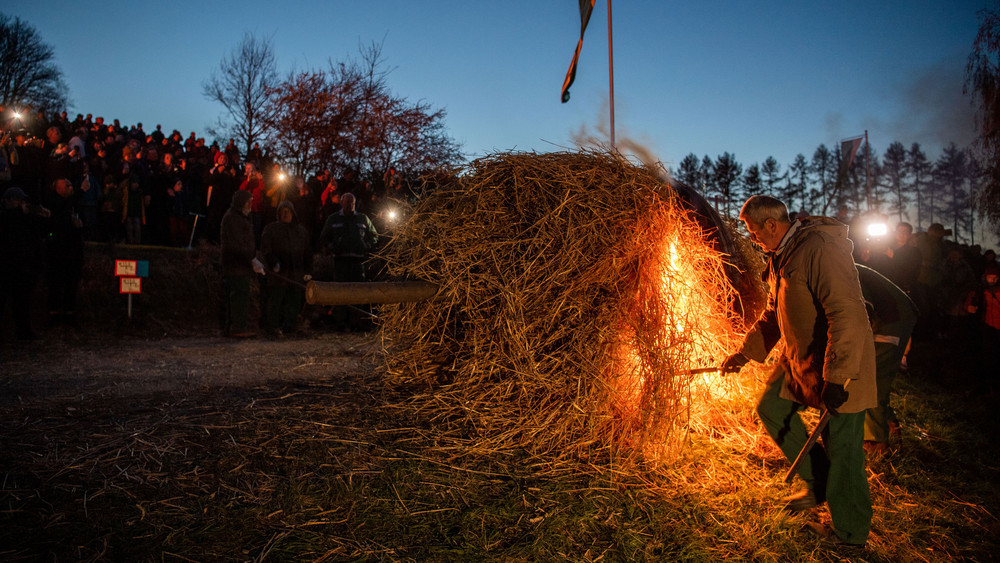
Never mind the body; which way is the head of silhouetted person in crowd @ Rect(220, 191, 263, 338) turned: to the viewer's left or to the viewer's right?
to the viewer's right

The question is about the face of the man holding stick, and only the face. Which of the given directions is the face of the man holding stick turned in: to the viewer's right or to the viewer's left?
to the viewer's left

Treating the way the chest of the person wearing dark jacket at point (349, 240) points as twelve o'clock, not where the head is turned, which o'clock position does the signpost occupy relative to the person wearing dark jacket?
The signpost is roughly at 3 o'clock from the person wearing dark jacket.

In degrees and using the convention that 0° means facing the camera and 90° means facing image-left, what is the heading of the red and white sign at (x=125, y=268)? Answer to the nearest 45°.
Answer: approximately 0°

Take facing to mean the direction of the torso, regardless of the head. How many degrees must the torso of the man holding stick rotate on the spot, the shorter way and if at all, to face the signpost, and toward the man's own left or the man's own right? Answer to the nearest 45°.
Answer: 0° — they already face it

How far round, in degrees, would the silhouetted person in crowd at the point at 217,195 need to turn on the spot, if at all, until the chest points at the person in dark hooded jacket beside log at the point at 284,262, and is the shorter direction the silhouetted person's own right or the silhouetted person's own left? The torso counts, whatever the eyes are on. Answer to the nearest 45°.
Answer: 0° — they already face them

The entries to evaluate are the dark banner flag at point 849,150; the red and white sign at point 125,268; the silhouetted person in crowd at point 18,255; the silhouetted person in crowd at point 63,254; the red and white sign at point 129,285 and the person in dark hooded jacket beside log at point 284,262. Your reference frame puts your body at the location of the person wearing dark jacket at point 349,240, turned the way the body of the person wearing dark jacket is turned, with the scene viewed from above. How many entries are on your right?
5

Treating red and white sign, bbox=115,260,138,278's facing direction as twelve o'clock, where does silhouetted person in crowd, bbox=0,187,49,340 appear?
The silhouetted person in crowd is roughly at 2 o'clock from the red and white sign.
